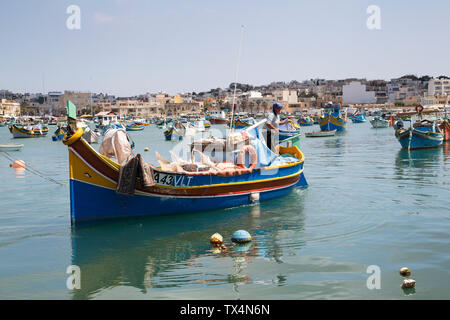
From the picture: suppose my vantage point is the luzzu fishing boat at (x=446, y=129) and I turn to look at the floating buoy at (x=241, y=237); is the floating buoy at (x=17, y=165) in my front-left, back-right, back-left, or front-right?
front-right

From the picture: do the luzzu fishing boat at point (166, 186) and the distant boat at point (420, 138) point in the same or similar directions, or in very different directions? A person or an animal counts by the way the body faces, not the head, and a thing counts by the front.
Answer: same or similar directions

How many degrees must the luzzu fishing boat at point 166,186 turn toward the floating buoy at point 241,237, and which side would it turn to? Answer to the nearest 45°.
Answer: approximately 90° to its left

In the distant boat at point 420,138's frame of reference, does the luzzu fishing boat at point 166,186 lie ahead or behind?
ahead

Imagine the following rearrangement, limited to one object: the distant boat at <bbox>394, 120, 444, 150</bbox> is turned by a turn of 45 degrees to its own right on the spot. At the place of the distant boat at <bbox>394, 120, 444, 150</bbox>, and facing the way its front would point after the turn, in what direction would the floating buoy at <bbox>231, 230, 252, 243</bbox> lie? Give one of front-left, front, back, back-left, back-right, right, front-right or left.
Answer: left

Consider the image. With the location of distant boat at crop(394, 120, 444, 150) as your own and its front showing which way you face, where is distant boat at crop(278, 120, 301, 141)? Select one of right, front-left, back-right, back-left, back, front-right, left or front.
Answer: front-right

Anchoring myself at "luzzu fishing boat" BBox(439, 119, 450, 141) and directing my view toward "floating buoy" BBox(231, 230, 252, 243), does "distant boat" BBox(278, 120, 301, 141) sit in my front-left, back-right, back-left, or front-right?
front-right

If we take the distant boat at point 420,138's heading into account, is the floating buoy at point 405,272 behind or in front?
in front

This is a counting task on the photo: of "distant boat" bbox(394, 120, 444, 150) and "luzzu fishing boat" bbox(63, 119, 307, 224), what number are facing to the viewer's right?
0

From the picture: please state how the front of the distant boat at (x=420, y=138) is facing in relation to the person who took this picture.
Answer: facing the viewer and to the left of the viewer

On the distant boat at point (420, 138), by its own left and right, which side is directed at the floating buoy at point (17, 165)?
front

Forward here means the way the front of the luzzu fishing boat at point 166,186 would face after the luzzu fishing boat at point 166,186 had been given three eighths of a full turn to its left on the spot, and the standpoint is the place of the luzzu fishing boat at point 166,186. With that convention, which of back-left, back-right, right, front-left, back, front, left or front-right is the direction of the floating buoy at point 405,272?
front-right
